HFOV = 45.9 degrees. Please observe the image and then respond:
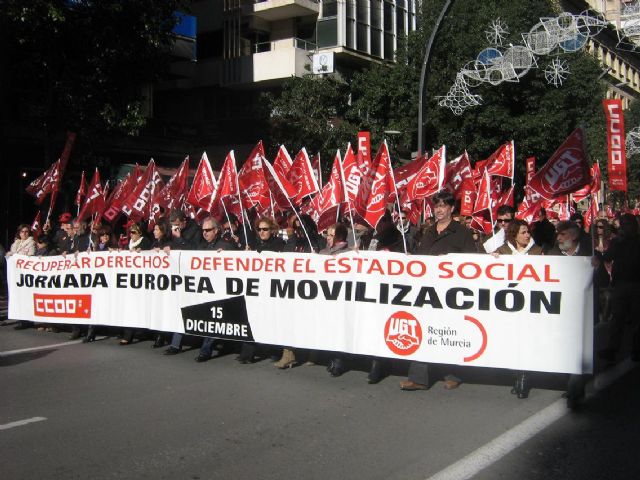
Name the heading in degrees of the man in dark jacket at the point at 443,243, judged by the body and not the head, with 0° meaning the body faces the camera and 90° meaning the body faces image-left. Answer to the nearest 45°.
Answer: approximately 45°

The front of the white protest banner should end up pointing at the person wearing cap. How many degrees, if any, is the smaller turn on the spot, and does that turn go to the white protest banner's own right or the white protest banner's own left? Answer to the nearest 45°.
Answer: approximately 90° to the white protest banner's own right

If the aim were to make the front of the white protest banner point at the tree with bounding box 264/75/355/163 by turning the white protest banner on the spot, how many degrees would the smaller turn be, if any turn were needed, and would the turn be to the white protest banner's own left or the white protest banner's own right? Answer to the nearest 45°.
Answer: approximately 135° to the white protest banner's own right

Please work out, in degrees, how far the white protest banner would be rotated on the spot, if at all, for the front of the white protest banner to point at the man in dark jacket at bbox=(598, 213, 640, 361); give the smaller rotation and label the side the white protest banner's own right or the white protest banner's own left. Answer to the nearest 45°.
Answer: approximately 135° to the white protest banner's own left

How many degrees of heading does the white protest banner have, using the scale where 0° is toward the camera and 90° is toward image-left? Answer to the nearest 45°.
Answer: approximately 45°

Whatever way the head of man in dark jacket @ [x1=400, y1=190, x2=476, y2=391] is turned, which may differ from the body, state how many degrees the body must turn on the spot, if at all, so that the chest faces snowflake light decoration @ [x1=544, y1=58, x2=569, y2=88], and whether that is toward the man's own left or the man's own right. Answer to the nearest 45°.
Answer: approximately 135° to the man's own right
